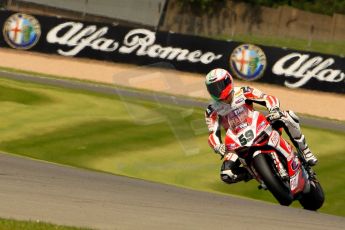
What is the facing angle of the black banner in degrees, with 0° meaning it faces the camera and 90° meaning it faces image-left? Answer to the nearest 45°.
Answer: approximately 0°

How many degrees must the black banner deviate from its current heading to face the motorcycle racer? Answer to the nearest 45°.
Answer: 0° — it already faces them

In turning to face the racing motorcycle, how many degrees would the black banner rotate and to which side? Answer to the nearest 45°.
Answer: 0° — it already faces it
